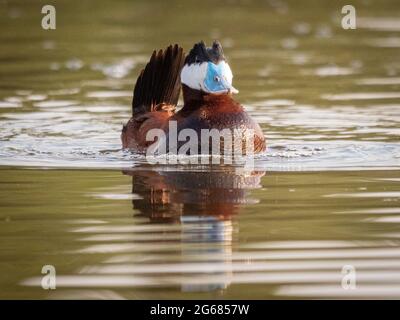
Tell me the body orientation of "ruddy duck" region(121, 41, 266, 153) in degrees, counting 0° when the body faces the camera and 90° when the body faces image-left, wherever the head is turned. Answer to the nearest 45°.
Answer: approximately 315°
